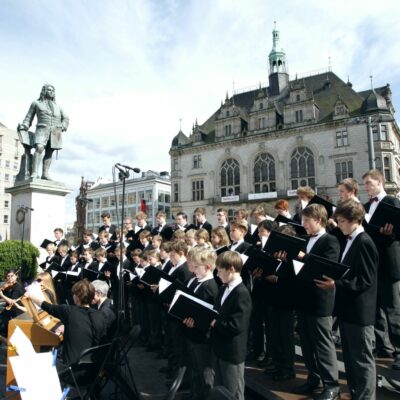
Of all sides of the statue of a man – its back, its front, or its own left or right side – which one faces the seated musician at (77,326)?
front

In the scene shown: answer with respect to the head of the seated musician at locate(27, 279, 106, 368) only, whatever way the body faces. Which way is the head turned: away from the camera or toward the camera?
away from the camera

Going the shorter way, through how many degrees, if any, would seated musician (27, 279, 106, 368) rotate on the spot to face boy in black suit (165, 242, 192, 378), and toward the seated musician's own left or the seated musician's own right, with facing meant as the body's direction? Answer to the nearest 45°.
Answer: approximately 90° to the seated musician's own right

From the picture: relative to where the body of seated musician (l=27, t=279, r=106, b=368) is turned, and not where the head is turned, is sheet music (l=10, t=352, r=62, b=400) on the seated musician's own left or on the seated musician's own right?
on the seated musician's own left

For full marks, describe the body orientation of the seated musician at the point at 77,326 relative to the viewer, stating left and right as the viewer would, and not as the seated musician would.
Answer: facing away from the viewer and to the left of the viewer

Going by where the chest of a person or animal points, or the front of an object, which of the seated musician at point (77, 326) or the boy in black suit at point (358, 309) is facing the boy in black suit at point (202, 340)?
the boy in black suit at point (358, 309)

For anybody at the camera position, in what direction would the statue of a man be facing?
facing the viewer

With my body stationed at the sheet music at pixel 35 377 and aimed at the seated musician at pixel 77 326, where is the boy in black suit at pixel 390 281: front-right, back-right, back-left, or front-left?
front-right

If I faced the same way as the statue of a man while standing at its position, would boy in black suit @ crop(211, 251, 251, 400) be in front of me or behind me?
in front

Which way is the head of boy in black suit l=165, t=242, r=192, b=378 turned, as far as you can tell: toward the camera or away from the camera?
toward the camera

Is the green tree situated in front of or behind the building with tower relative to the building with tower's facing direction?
in front

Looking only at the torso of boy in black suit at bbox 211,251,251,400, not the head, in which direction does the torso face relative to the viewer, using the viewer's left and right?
facing to the left of the viewer

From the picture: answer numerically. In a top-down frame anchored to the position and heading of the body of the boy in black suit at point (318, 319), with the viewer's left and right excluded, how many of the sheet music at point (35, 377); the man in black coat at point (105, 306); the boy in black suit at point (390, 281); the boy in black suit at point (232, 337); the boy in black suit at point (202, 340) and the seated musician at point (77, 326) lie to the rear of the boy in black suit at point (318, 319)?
1

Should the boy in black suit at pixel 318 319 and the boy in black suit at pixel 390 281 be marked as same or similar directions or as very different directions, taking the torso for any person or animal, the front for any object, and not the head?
same or similar directions

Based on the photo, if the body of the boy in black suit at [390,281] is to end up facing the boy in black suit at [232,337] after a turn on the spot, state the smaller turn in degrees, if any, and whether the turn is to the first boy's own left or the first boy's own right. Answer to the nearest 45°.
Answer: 0° — they already face them

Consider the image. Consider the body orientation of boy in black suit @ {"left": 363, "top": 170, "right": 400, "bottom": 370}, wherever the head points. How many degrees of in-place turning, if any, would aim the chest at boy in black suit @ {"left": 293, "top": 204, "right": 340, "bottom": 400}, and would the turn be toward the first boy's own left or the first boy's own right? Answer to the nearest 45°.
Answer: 0° — they already face them

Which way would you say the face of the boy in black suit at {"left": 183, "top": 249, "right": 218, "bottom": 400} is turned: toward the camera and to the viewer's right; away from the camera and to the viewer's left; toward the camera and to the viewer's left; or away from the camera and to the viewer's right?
toward the camera and to the viewer's left

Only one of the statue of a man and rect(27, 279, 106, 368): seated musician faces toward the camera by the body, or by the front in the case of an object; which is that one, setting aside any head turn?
the statue of a man
